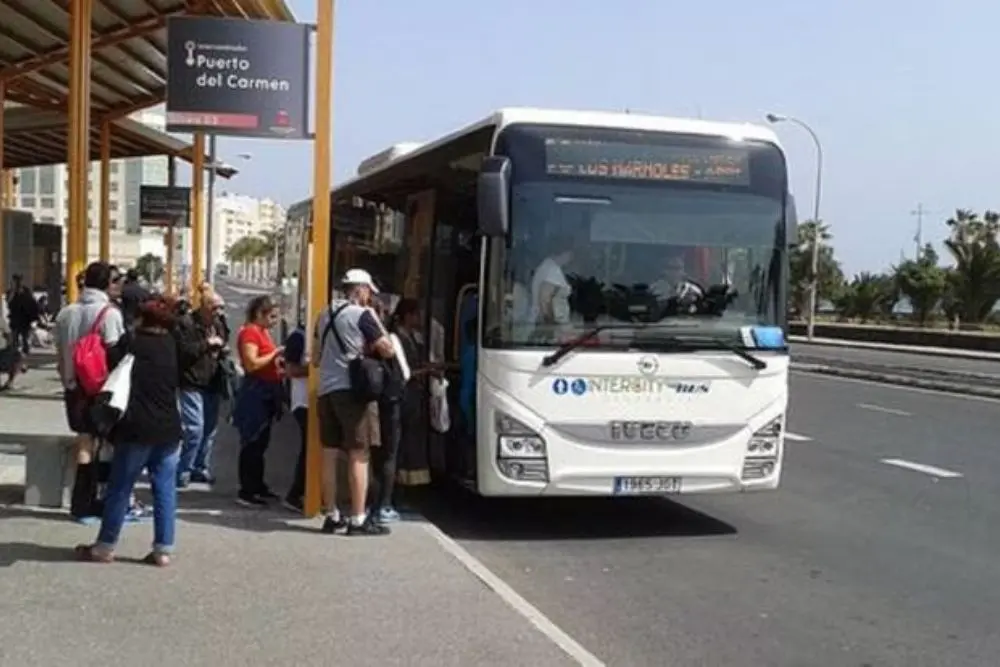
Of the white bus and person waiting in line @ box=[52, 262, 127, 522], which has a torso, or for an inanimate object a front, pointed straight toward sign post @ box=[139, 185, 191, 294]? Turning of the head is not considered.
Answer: the person waiting in line

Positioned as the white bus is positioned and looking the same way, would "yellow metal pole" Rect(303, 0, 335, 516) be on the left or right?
on its right

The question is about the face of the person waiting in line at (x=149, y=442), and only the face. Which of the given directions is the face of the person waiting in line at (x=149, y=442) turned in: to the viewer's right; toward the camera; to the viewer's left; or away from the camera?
away from the camera

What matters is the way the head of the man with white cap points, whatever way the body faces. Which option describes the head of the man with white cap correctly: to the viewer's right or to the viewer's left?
to the viewer's right

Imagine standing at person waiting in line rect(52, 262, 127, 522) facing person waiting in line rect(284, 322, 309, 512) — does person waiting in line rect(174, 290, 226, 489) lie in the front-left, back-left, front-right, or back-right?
front-left

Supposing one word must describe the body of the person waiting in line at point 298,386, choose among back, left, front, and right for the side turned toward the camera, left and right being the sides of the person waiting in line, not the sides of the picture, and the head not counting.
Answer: right

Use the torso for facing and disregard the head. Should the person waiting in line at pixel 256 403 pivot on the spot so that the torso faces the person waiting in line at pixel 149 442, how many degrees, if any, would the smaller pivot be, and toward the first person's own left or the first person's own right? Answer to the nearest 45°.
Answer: approximately 90° to the first person's own right

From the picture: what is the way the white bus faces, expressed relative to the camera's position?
facing the viewer

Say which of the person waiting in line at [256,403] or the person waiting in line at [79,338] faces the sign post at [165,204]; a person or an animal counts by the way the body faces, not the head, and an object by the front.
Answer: the person waiting in line at [79,338]

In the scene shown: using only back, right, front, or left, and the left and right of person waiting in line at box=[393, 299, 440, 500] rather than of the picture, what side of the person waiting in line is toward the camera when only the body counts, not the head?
right
